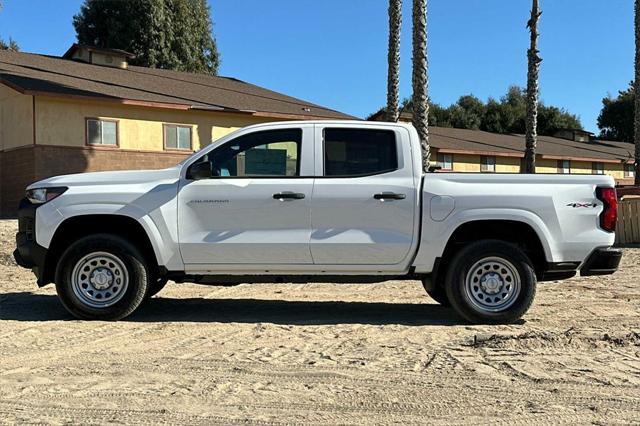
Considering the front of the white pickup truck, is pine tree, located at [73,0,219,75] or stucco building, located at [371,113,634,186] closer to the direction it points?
the pine tree

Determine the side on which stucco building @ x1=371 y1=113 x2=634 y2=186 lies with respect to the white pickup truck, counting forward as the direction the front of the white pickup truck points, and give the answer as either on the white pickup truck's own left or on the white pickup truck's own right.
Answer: on the white pickup truck's own right

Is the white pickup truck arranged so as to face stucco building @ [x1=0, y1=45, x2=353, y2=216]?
no

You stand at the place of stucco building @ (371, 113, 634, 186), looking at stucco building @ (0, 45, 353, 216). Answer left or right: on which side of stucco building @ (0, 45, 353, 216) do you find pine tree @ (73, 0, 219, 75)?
right

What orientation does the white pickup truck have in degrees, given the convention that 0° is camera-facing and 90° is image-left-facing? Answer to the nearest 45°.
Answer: approximately 90°

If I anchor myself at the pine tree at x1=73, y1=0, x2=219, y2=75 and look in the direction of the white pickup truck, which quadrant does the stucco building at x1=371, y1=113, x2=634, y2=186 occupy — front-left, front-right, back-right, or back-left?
front-left

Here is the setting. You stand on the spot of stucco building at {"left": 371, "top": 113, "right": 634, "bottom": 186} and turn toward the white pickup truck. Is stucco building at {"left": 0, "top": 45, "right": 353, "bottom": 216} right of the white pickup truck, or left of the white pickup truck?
right

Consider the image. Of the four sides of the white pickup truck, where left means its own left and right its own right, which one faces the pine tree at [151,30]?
right
